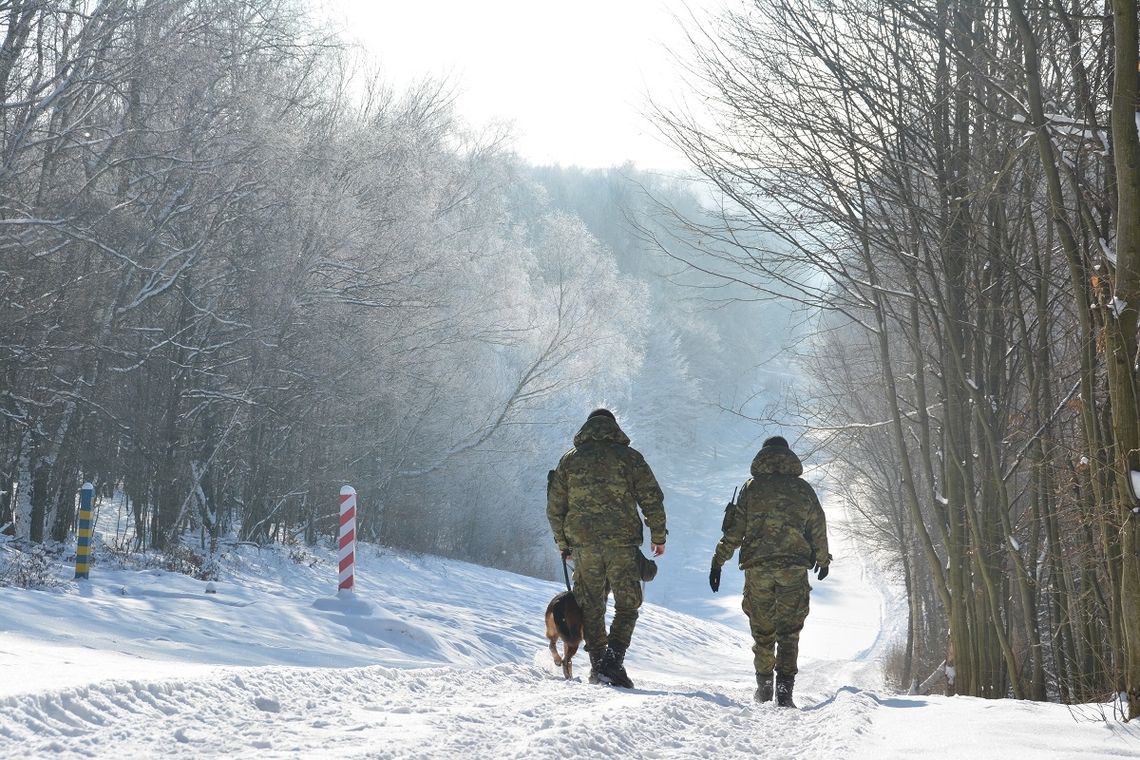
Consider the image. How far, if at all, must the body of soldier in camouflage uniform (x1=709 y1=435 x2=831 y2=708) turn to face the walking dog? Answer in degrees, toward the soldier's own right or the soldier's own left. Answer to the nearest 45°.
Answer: approximately 90° to the soldier's own left

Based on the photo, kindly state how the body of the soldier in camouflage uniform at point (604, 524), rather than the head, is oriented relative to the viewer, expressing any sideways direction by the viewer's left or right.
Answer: facing away from the viewer

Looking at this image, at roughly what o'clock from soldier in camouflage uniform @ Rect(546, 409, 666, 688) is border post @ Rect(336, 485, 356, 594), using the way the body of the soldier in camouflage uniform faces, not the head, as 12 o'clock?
The border post is roughly at 11 o'clock from the soldier in camouflage uniform.

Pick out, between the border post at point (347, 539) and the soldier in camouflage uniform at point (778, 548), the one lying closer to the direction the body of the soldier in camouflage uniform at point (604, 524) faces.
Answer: the border post

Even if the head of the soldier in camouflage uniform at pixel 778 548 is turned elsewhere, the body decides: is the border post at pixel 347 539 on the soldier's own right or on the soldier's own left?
on the soldier's own left

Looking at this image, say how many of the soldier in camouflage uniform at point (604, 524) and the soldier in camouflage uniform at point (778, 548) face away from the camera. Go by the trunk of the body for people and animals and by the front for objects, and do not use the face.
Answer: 2

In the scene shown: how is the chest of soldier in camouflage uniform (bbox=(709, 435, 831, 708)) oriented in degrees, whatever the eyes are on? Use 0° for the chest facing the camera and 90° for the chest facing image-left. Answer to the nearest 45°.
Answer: approximately 180°

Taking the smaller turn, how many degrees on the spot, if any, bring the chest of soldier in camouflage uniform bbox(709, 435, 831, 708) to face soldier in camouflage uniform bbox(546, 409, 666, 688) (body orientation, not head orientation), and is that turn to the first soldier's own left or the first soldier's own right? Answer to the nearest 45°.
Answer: approximately 90° to the first soldier's own left
